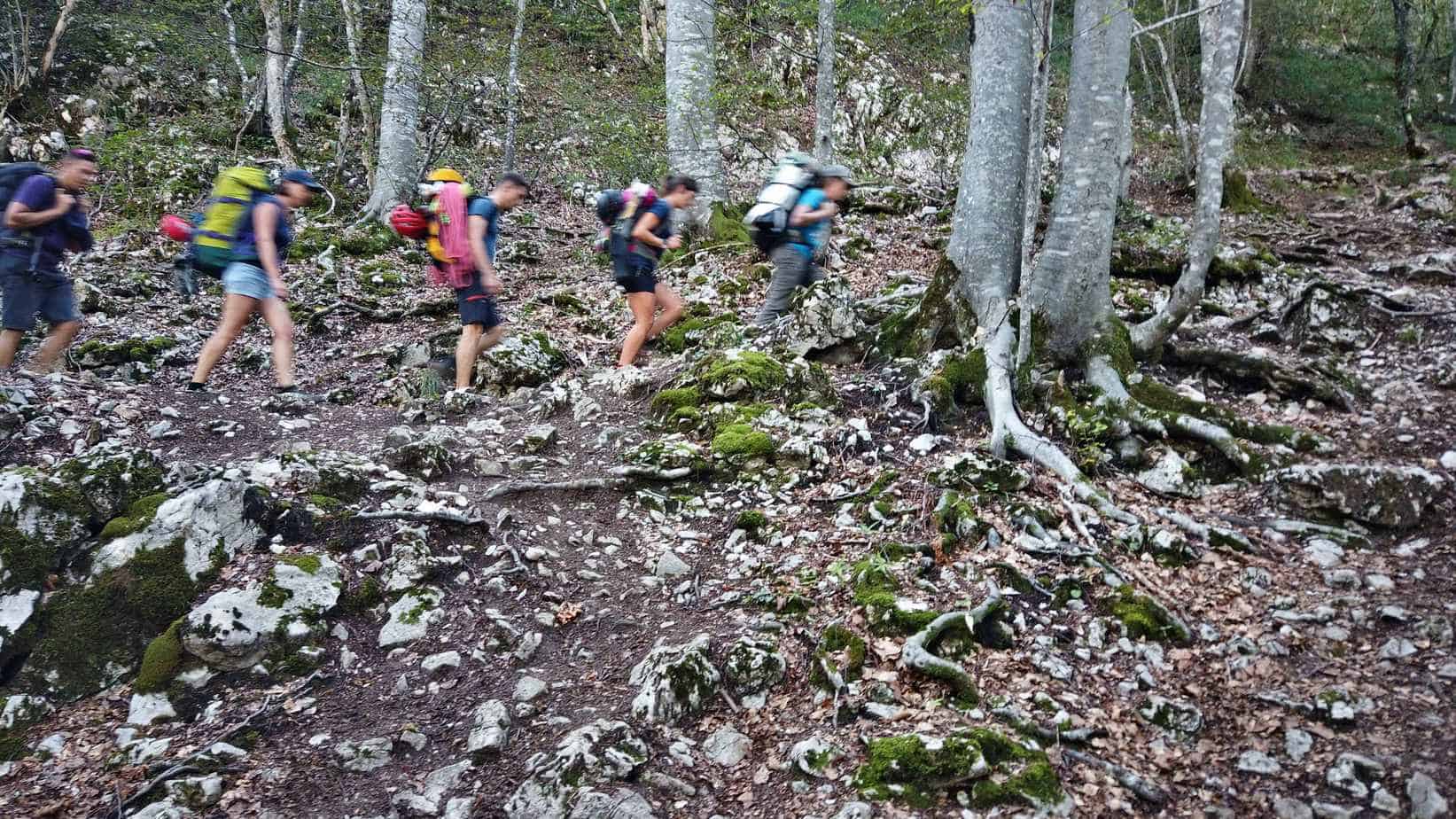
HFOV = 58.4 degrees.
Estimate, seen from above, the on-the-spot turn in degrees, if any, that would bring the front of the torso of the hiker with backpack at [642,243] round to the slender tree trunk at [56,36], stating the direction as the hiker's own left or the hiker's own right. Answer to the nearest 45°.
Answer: approximately 135° to the hiker's own left

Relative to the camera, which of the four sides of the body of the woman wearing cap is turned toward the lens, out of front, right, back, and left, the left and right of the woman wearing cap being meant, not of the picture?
right

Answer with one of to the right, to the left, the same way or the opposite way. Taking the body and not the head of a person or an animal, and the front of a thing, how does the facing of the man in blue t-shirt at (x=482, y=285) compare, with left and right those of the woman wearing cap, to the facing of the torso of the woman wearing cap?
the same way

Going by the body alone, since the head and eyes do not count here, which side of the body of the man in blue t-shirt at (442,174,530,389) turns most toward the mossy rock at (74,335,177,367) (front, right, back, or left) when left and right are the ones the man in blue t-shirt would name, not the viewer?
back

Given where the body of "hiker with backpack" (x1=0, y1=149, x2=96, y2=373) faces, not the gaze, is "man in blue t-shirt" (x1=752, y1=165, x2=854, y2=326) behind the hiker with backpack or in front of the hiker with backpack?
in front

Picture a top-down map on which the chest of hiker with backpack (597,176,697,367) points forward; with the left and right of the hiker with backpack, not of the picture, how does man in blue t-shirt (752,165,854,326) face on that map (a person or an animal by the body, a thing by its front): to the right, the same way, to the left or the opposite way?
the same way

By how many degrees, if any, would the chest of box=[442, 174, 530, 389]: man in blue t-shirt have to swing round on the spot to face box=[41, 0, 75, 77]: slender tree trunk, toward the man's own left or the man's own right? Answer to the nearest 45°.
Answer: approximately 135° to the man's own left

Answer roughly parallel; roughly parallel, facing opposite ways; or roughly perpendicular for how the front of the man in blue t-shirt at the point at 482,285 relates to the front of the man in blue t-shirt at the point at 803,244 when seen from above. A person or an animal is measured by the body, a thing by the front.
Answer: roughly parallel

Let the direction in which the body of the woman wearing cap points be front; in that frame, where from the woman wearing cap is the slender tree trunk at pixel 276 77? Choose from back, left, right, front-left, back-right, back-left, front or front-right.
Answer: left

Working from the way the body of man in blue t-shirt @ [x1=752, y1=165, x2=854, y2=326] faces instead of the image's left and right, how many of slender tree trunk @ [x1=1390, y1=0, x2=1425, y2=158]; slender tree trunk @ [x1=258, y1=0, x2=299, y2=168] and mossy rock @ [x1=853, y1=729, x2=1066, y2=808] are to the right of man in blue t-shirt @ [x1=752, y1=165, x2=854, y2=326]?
1

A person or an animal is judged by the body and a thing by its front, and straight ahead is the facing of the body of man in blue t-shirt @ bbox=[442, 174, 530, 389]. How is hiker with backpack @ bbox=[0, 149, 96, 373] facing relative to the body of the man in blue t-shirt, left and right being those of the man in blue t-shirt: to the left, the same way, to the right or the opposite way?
the same way

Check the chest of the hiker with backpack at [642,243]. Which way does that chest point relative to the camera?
to the viewer's right

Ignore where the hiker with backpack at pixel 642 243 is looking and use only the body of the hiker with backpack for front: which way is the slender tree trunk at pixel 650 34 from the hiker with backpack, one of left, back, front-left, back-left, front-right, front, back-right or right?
left

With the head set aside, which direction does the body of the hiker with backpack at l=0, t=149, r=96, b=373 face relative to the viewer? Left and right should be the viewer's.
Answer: facing to the right of the viewer

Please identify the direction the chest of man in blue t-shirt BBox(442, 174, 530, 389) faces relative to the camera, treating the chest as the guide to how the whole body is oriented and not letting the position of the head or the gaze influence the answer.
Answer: to the viewer's right
